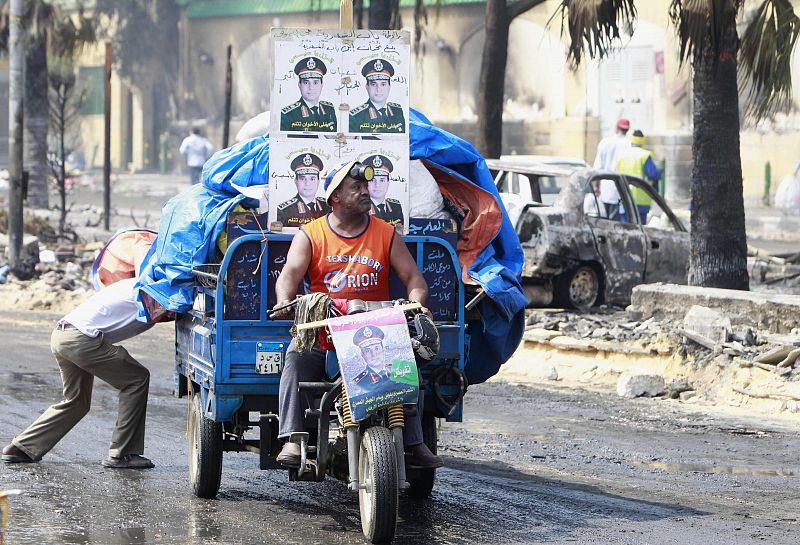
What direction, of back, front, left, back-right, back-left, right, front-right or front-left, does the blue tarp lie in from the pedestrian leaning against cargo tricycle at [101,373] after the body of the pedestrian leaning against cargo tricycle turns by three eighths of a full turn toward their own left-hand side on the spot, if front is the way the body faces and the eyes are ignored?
back

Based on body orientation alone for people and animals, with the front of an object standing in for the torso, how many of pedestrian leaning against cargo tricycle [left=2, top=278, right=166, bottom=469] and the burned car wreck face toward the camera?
0

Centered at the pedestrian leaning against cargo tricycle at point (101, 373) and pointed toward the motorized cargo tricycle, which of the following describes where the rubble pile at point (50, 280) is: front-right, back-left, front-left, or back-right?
back-left

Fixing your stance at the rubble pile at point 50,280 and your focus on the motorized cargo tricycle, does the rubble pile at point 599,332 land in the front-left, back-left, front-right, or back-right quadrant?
front-left

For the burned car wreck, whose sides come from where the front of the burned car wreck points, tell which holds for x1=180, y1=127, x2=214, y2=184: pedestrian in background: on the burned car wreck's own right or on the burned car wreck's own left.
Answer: on the burned car wreck's own left

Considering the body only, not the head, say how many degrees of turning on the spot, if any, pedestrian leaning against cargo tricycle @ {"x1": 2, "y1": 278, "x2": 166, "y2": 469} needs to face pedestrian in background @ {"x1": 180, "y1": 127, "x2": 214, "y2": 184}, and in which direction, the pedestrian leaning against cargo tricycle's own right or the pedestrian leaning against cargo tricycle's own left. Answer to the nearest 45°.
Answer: approximately 90° to the pedestrian leaning against cargo tricycle's own left

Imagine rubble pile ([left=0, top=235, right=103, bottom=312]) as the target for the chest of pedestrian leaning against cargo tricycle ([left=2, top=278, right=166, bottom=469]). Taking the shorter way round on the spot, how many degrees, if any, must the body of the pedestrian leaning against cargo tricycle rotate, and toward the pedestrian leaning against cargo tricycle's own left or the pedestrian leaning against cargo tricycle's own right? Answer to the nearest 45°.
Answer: approximately 90° to the pedestrian leaning against cargo tricycle's own left

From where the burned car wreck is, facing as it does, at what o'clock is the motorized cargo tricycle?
The motorized cargo tricycle is roughly at 5 o'clock from the burned car wreck.

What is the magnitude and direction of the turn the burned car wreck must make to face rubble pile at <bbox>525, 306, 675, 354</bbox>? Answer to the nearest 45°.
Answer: approximately 135° to its right

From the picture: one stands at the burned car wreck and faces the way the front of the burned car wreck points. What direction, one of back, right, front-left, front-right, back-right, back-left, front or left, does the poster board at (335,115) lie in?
back-right

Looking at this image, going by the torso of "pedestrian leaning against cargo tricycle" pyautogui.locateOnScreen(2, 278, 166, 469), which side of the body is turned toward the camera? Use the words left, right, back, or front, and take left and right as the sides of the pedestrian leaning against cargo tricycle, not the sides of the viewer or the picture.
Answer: right

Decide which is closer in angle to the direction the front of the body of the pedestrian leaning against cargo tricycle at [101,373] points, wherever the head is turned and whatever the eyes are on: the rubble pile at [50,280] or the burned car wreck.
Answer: the burned car wreck

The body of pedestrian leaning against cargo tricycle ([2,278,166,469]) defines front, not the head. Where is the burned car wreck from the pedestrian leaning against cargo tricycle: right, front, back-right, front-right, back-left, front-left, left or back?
front-left
